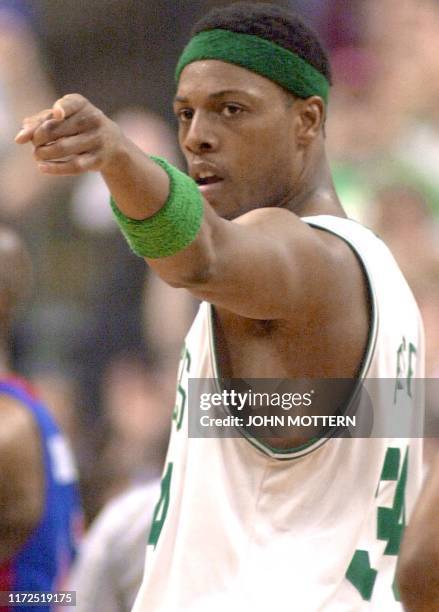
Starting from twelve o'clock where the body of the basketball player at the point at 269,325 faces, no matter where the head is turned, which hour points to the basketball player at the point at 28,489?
the basketball player at the point at 28,489 is roughly at 2 o'clock from the basketball player at the point at 269,325.
